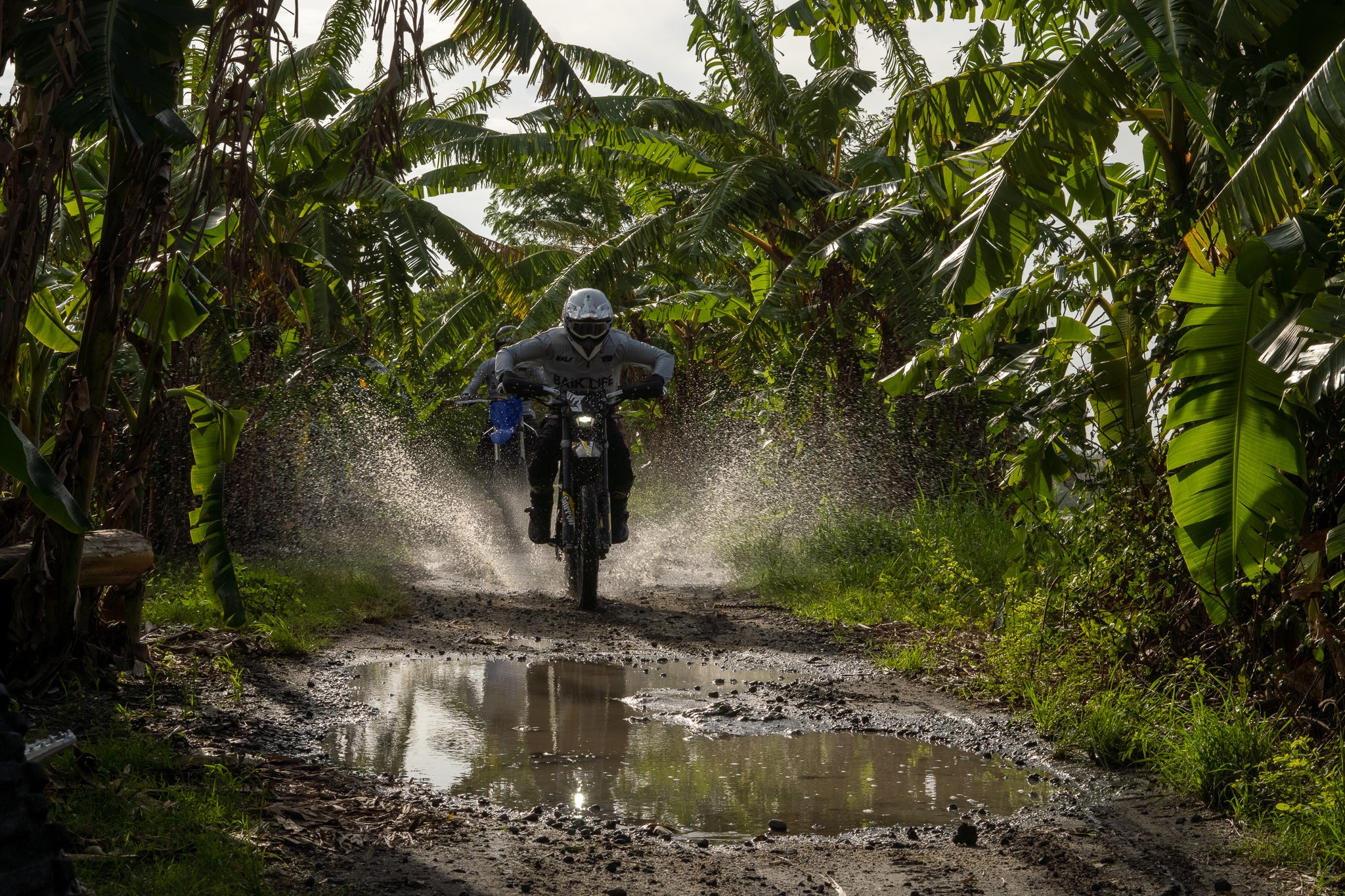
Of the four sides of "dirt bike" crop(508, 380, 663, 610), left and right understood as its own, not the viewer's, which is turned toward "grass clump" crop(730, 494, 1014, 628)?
left

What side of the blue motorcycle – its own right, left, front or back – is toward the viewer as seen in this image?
front

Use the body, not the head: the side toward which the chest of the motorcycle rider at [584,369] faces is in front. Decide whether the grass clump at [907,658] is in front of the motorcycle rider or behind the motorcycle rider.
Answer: in front

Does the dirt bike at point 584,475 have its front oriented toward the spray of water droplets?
no

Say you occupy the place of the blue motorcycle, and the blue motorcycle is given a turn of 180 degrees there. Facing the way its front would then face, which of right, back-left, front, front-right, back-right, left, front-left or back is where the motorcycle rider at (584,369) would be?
back

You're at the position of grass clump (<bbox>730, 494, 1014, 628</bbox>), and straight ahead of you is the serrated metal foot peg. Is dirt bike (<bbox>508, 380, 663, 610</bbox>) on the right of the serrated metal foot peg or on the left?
right

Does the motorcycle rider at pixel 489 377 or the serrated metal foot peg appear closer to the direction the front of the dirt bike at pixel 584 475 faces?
the serrated metal foot peg

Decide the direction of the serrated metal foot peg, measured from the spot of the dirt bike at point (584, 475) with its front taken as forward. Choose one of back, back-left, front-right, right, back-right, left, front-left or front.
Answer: front

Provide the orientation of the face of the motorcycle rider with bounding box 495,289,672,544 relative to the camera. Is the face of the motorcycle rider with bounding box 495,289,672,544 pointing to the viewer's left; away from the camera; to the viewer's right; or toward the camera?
toward the camera

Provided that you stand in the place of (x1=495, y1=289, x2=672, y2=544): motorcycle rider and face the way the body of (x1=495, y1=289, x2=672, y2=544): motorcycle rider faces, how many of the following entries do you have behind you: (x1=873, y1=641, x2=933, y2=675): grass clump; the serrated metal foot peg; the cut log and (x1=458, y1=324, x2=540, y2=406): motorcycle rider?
1

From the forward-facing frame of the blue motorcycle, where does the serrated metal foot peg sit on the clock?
The serrated metal foot peg is roughly at 12 o'clock from the blue motorcycle.

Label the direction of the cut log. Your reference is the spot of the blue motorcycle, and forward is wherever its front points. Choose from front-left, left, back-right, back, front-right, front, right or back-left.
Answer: front

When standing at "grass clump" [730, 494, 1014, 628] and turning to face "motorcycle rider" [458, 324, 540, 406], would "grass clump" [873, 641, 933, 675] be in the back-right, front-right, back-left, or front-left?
back-left

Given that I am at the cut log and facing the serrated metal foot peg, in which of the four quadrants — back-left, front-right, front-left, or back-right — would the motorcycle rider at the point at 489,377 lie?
back-left

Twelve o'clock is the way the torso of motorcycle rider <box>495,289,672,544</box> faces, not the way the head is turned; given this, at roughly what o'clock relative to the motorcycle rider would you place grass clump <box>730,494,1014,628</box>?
The grass clump is roughly at 9 o'clock from the motorcycle rider.

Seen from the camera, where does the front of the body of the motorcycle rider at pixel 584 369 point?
toward the camera
